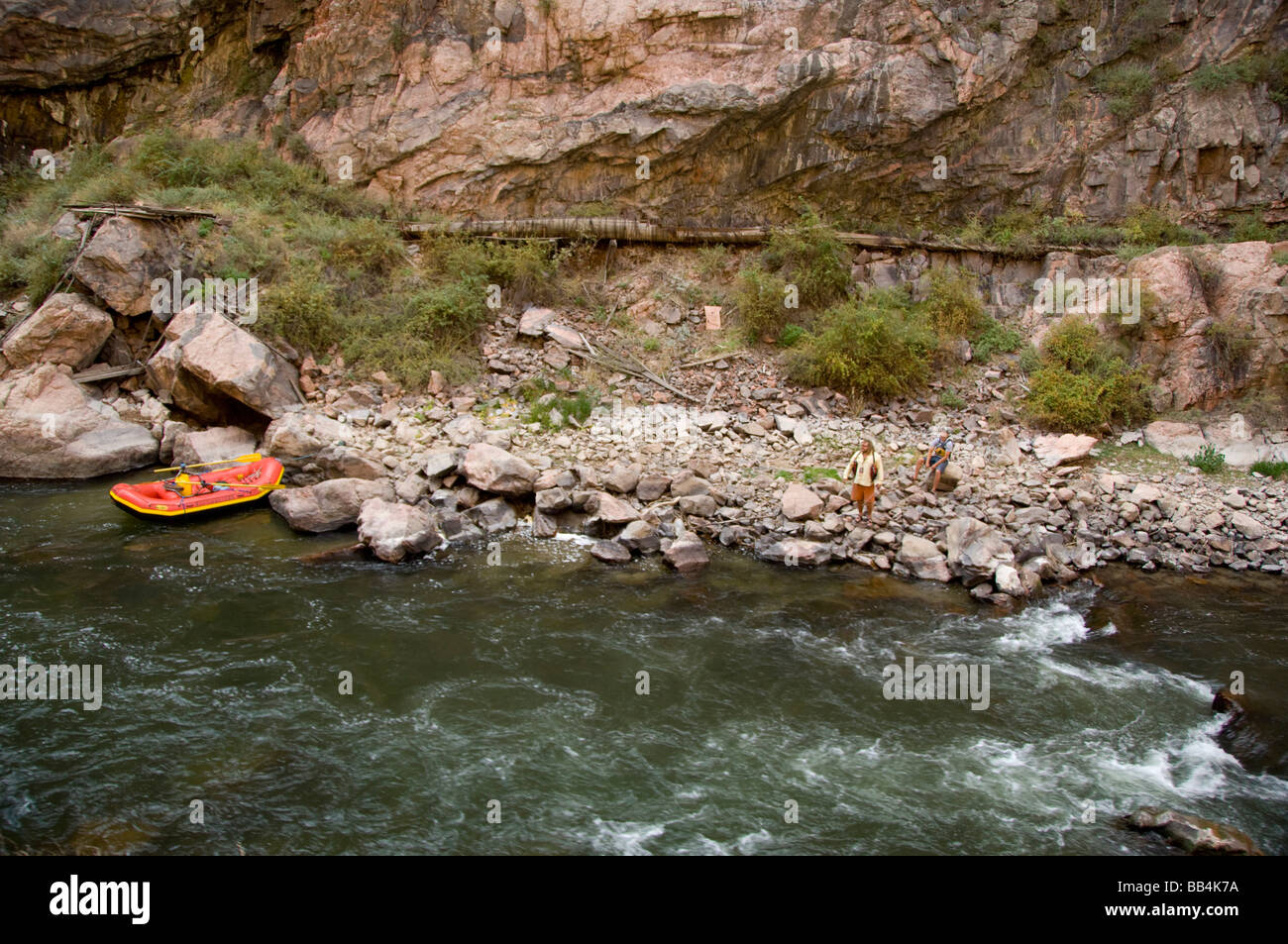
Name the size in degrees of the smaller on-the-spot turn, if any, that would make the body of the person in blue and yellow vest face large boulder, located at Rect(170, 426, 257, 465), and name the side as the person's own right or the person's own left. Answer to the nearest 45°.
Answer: approximately 45° to the person's own right

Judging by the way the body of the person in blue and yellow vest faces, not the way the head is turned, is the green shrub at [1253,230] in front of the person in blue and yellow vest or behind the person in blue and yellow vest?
behind

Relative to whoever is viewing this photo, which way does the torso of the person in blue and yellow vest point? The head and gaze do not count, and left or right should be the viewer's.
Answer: facing the viewer and to the left of the viewer

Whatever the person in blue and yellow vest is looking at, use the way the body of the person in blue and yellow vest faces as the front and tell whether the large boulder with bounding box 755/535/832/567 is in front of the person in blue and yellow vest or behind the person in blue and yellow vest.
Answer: in front

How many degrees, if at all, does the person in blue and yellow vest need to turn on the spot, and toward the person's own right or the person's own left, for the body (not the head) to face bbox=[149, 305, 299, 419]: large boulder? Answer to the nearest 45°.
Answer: approximately 45° to the person's own right
